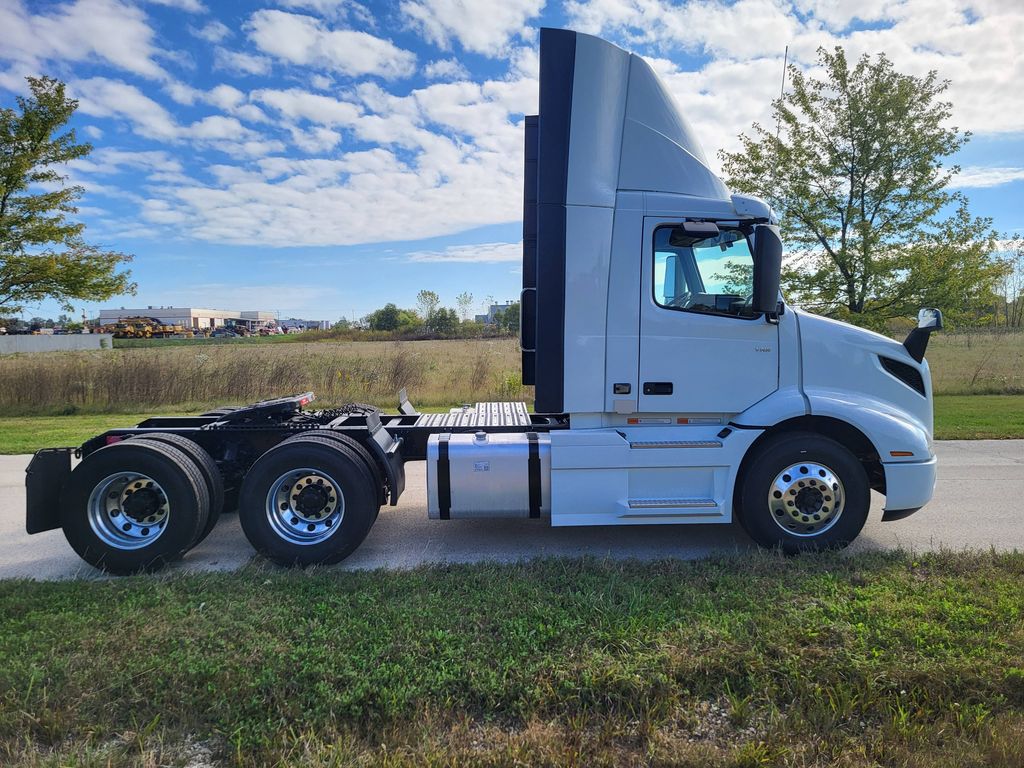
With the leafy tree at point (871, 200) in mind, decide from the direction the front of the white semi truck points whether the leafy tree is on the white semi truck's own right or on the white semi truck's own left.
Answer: on the white semi truck's own left

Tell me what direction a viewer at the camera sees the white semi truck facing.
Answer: facing to the right of the viewer
